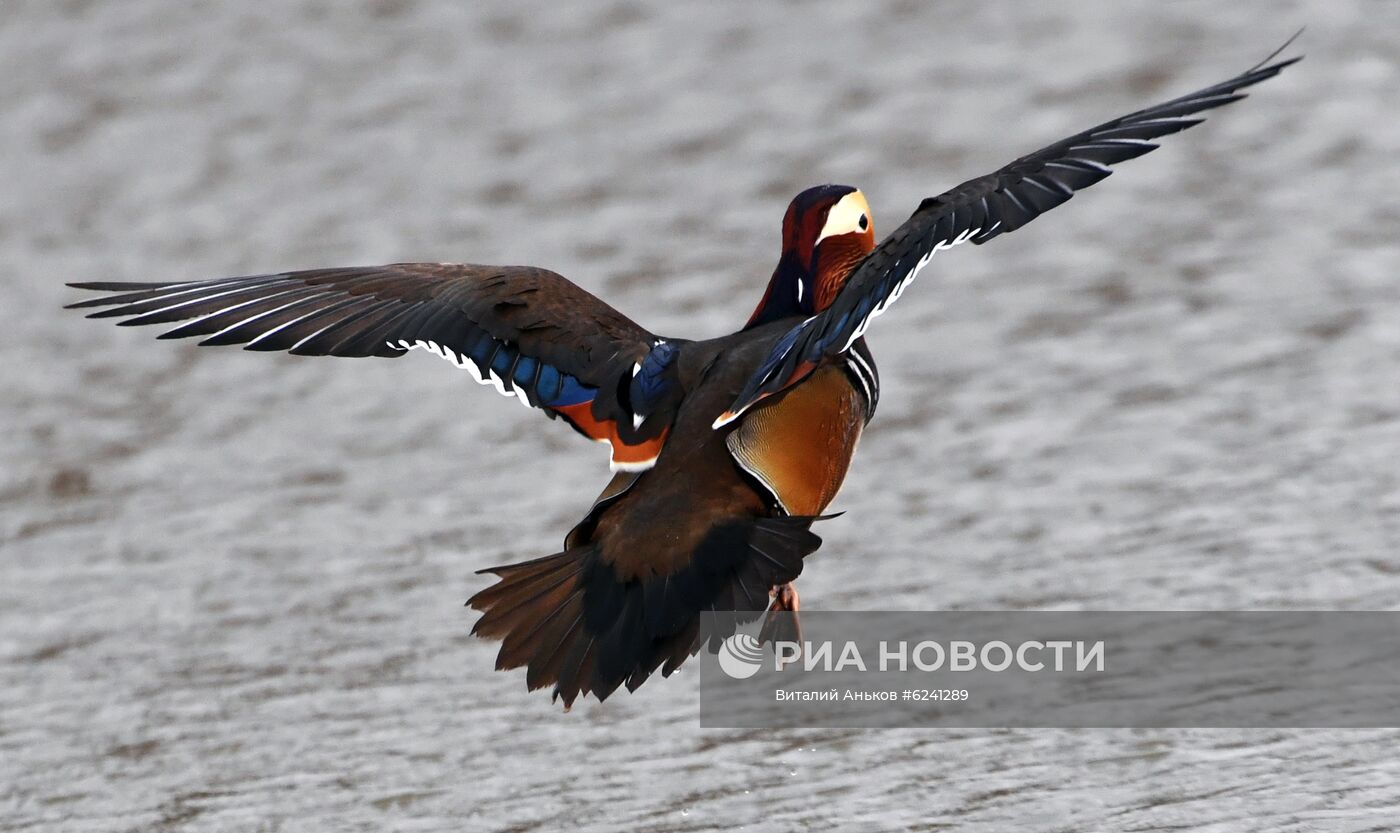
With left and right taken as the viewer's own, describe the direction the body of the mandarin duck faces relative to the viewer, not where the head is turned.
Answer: facing away from the viewer and to the right of the viewer
